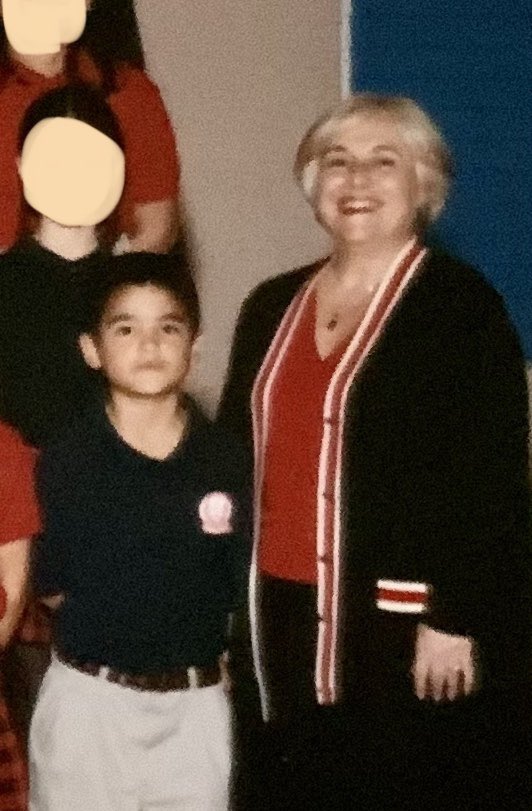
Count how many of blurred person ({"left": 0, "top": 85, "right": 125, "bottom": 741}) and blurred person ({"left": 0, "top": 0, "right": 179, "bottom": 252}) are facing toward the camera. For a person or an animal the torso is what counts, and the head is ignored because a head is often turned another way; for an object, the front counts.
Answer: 2

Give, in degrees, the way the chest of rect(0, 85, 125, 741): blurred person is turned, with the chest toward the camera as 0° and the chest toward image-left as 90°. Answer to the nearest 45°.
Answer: approximately 0°

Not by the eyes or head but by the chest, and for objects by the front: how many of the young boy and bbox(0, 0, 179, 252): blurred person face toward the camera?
2
